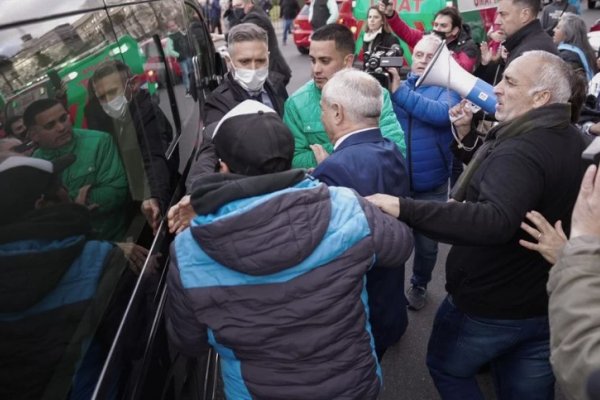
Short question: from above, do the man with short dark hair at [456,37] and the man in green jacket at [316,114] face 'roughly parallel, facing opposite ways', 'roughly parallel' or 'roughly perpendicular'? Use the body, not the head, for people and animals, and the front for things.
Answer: roughly parallel

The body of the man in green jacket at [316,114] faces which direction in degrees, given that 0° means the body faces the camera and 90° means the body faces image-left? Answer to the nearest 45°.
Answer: approximately 45°

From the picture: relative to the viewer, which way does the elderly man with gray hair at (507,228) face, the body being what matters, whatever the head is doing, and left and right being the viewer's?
facing to the left of the viewer

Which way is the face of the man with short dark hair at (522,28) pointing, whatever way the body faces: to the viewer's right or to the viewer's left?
to the viewer's left

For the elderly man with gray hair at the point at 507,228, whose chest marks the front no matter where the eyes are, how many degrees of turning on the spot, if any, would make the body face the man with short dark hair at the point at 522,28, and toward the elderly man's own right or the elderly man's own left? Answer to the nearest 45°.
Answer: approximately 90° to the elderly man's own right

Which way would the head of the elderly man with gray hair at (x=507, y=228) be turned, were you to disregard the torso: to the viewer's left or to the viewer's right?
to the viewer's left

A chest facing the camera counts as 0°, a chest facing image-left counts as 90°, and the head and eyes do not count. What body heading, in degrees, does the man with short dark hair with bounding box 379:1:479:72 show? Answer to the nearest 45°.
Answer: approximately 45°

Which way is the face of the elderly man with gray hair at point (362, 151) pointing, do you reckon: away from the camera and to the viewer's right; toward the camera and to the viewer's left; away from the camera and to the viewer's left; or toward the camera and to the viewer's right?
away from the camera and to the viewer's left

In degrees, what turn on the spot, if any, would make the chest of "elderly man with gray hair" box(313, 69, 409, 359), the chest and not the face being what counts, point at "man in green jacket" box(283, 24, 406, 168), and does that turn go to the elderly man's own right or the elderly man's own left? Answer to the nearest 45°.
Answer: approximately 45° to the elderly man's own right

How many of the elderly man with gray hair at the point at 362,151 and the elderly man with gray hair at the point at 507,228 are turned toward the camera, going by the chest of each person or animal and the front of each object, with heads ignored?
0

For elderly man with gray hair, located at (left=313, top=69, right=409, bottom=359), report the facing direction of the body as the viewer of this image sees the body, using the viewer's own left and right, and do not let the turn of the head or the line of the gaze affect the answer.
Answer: facing away from the viewer and to the left of the viewer
